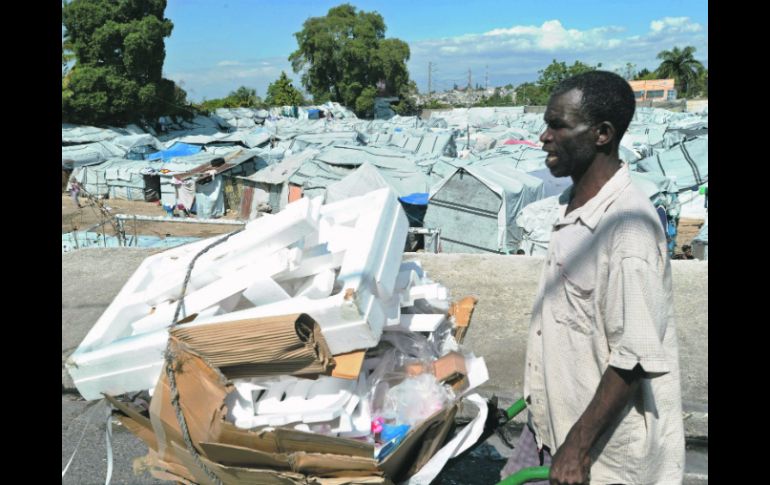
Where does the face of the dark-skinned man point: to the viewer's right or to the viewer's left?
to the viewer's left

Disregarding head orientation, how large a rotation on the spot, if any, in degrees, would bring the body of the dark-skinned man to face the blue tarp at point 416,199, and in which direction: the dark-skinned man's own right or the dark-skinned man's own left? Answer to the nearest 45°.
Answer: approximately 90° to the dark-skinned man's own right

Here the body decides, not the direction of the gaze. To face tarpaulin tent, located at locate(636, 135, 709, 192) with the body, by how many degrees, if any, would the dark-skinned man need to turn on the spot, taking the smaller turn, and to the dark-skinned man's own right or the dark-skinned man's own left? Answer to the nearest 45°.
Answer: approximately 90° to the dark-skinned man's own right

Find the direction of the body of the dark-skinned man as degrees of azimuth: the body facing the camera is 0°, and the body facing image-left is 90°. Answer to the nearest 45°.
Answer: approximately 90°
